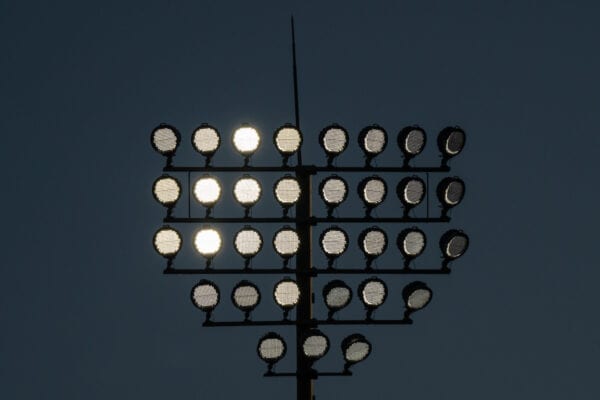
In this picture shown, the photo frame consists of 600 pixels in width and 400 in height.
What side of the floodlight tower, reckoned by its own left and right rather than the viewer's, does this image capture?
front
